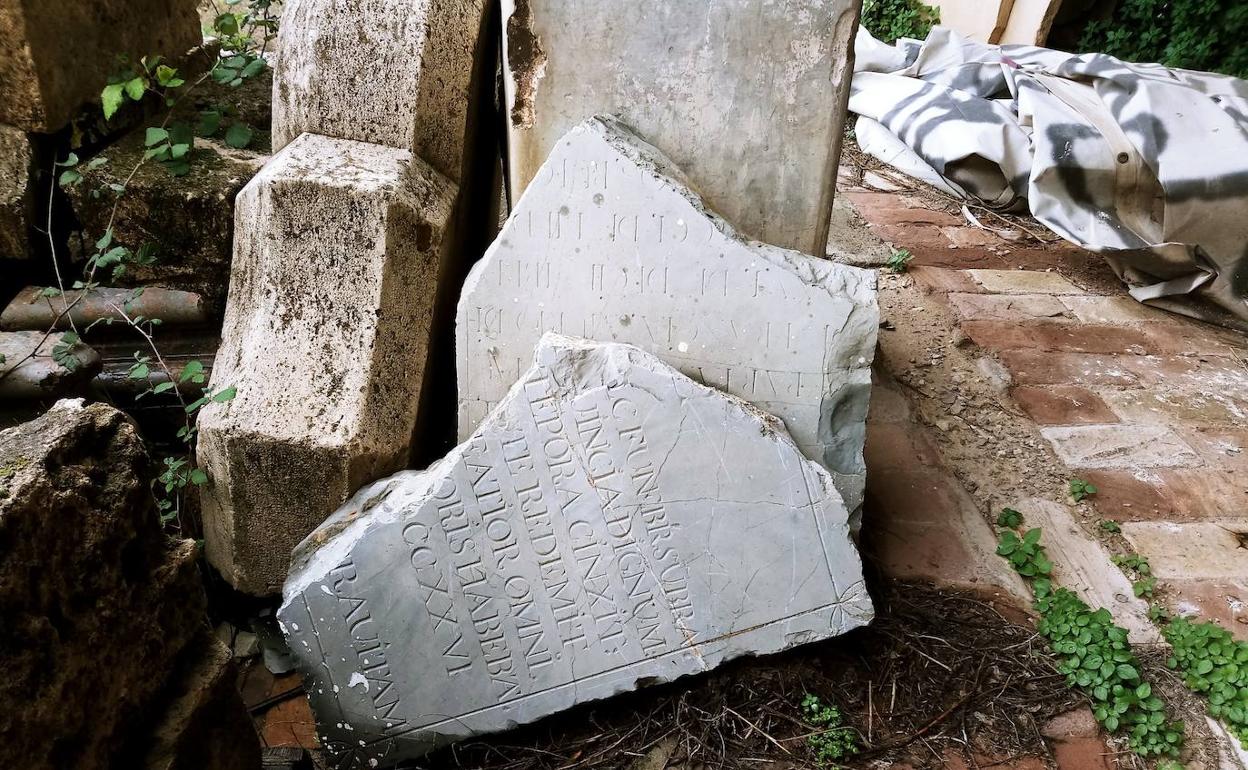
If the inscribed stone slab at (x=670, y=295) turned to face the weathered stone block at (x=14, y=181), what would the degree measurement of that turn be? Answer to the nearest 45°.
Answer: approximately 90° to its right

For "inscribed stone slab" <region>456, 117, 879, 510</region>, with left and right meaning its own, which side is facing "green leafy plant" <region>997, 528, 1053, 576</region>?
left

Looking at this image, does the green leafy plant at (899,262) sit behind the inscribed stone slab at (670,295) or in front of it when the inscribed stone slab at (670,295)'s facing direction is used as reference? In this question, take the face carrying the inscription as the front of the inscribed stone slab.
behind

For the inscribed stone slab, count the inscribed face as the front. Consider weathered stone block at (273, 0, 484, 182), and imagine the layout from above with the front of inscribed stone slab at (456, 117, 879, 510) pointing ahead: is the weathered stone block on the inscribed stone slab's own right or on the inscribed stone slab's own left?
on the inscribed stone slab's own right

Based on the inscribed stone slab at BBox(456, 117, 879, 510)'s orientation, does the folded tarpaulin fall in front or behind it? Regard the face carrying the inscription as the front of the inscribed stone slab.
behind

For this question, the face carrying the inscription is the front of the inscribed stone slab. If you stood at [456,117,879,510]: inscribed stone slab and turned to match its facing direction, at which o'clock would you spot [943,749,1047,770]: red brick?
The red brick is roughly at 10 o'clock from the inscribed stone slab.

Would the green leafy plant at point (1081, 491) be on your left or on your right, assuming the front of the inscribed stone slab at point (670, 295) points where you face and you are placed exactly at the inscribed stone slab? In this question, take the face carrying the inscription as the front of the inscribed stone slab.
on your left

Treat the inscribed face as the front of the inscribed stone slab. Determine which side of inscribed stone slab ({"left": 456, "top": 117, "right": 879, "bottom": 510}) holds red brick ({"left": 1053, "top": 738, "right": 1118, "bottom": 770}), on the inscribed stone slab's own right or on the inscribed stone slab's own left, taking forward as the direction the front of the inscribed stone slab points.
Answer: on the inscribed stone slab's own left

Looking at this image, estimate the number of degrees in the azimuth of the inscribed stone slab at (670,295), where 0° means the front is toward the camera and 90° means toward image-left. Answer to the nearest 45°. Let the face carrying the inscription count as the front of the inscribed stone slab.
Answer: approximately 0°
